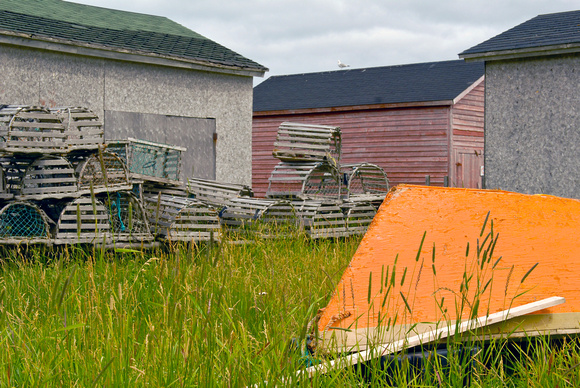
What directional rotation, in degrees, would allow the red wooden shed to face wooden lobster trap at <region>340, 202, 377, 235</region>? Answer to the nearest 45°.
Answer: approximately 45° to its right

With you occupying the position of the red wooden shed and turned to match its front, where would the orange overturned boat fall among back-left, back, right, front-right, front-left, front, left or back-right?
front-right

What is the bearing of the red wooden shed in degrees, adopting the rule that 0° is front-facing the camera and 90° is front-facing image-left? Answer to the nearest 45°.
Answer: approximately 315°

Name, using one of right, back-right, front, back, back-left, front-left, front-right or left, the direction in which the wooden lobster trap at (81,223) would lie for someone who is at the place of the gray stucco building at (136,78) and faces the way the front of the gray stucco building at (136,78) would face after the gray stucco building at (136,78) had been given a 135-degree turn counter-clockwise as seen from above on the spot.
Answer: back

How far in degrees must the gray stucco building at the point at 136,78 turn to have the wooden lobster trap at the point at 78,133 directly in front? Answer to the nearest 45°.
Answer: approximately 45° to its right

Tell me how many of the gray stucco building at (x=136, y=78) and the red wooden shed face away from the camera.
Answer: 0

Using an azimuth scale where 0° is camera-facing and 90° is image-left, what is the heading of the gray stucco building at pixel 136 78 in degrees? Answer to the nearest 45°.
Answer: approximately 315°

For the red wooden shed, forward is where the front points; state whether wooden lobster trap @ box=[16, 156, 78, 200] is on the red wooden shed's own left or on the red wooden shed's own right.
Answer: on the red wooden shed's own right
